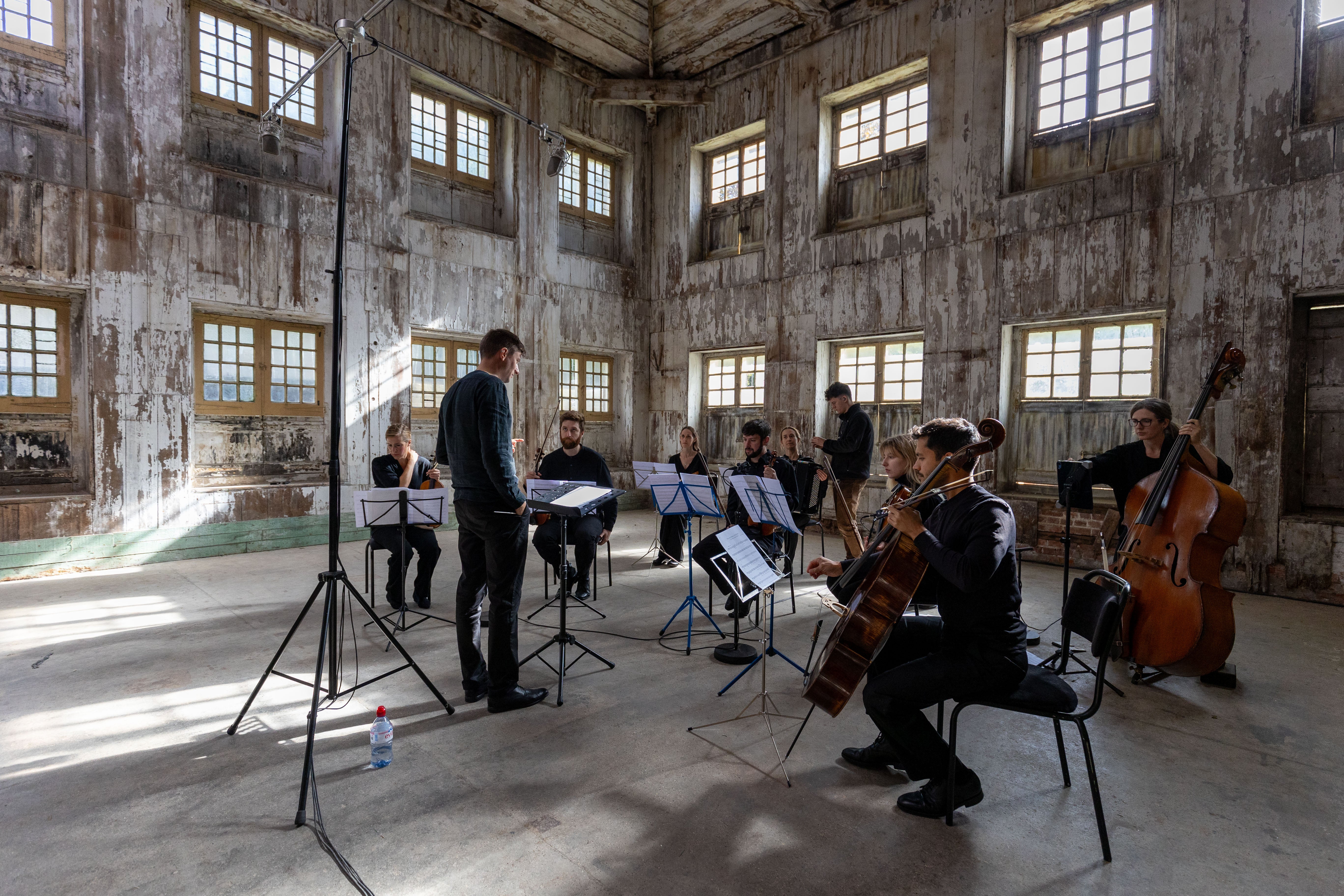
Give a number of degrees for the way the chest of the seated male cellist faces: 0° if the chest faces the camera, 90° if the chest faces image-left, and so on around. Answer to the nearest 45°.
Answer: approximately 90°

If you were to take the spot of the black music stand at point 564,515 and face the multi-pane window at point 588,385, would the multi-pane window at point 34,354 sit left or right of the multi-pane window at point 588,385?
left

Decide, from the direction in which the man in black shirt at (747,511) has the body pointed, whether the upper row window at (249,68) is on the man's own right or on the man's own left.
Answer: on the man's own right

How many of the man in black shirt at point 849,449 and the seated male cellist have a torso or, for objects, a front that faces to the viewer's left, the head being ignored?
2

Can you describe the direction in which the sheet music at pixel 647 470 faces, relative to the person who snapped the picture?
facing away from the viewer

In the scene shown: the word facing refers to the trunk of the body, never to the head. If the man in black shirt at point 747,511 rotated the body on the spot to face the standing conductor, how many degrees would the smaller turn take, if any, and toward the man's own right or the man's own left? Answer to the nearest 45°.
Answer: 0° — they already face them

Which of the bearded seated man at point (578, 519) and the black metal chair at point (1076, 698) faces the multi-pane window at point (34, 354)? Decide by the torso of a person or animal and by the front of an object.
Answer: the black metal chair

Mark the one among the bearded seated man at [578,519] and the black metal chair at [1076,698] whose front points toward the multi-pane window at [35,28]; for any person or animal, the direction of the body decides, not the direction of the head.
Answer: the black metal chair
